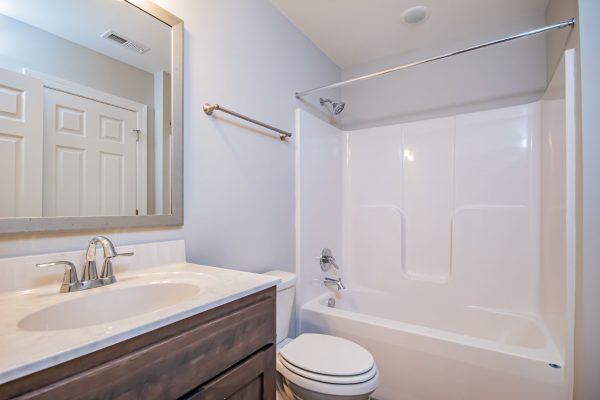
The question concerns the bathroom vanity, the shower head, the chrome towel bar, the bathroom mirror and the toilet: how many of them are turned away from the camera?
0

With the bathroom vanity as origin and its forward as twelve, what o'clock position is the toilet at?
The toilet is roughly at 10 o'clock from the bathroom vanity.

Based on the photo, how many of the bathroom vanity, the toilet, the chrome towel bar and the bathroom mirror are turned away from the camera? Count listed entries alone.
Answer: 0

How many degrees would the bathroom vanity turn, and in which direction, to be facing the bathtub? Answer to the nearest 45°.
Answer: approximately 45° to its left

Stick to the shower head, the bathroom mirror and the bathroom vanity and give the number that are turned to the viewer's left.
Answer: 0

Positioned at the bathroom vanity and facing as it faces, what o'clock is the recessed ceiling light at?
The recessed ceiling light is roughly at 10 o'clock from the bathroom vanity.

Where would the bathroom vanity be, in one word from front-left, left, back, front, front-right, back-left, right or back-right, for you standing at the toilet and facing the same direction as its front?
right

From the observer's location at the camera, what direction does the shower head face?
facing the viewer and to the right of the viewer

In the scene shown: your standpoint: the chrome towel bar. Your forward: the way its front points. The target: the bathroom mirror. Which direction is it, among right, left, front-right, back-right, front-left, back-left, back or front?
right

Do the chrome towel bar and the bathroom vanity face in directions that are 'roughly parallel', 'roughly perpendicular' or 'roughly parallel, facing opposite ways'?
roughly parallel
